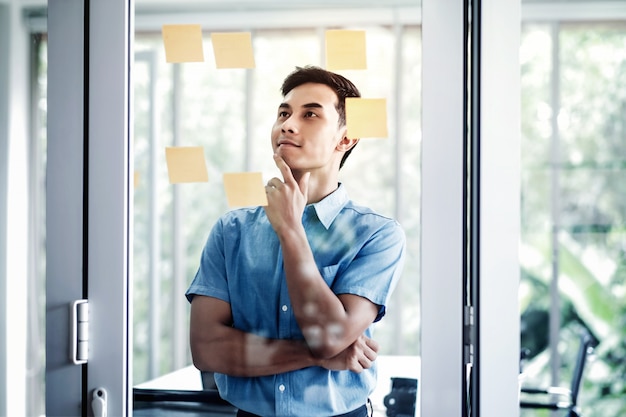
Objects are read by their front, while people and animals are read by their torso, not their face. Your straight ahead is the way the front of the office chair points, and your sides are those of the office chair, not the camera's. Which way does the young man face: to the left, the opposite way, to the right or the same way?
to the left

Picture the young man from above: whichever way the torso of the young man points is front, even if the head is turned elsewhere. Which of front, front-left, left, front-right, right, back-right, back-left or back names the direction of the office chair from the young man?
back-left

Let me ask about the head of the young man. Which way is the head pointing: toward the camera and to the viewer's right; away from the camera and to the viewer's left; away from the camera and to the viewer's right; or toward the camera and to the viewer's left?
toward the camera and to the viewer's left

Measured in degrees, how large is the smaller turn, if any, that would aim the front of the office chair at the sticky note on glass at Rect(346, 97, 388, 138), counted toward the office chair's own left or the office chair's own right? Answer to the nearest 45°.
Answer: approximately 90° to the office chair's own left

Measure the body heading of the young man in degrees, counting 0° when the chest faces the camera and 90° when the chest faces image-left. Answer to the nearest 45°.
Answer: approximately 0°

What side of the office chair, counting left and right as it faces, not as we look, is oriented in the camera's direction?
left
